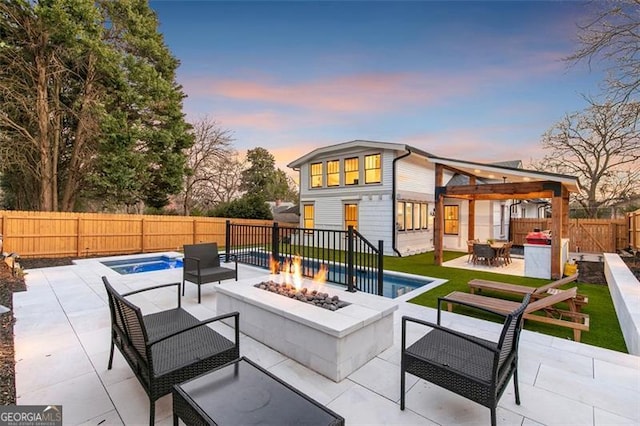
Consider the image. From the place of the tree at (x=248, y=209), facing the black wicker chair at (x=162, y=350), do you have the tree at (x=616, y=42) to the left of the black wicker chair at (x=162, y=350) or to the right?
left

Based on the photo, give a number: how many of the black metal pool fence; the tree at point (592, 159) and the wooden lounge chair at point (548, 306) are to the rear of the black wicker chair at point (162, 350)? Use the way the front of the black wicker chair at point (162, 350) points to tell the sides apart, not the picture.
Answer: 0

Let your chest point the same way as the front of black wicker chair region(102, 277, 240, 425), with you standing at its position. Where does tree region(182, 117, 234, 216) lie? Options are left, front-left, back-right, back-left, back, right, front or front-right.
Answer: front-left

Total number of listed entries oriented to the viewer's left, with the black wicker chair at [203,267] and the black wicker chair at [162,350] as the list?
0

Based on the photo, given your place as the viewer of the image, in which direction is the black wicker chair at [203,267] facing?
facing the viewer and to the right of the viewer

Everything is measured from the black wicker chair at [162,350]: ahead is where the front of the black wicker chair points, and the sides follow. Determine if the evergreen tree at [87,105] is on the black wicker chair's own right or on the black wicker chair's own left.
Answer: on the black wicker chair's own left

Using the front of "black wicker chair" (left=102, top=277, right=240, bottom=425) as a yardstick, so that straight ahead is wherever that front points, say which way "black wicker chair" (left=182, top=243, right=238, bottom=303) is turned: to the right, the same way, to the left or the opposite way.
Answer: to the right

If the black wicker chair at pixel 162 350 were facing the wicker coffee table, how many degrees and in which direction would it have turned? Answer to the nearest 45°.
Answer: approximately 90° to its right

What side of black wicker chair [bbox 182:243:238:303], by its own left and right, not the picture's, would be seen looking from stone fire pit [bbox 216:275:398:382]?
front

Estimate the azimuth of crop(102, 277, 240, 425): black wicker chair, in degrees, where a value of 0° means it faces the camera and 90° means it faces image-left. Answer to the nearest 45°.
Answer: approximately 225°

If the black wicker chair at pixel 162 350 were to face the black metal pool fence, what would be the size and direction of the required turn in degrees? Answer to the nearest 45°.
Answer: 0° — it already faces it

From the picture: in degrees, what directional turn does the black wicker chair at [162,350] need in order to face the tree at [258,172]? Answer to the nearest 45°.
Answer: approximately 45° to its left
